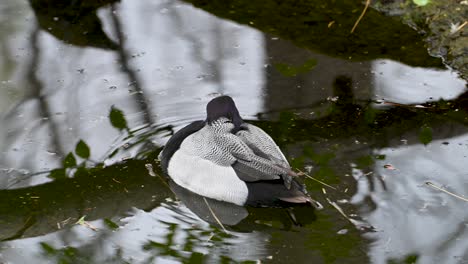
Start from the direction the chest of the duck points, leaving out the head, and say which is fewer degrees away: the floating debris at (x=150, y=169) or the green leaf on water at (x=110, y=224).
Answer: the floating debris

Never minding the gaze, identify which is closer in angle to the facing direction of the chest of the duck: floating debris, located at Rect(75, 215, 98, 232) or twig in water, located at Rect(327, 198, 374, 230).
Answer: the floating debris

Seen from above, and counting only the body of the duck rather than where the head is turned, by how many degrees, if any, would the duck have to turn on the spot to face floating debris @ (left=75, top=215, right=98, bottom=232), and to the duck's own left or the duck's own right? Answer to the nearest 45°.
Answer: approximately 90° to the duck's own left

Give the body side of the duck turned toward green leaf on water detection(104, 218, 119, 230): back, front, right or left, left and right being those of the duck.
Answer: left

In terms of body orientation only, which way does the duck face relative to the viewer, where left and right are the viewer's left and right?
facing away from the viewer and to the left of the viewer

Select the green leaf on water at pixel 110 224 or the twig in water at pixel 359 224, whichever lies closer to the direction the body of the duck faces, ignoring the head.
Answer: the green leaf on water

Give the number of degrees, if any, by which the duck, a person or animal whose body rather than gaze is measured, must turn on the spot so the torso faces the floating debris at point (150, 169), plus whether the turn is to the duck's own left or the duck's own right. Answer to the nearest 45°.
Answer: approximately 45° to the duck's own left

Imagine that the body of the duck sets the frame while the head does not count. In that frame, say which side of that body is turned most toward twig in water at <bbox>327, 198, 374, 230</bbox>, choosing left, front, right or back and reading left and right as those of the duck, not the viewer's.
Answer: back

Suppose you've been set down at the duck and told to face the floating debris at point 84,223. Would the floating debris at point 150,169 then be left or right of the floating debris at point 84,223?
right
